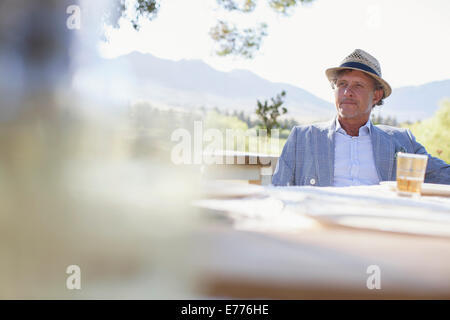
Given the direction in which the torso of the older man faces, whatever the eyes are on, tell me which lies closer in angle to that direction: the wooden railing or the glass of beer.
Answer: the glass of beer

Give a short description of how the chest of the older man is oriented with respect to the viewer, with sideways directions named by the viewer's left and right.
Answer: facing the viewer

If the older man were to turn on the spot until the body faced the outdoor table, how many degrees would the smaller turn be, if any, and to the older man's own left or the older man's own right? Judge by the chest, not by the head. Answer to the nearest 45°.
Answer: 0° — they already face it

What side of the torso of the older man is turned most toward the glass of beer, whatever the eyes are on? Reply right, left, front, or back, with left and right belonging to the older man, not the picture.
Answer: front

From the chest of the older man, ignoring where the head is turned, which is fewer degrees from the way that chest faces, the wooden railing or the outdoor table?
the outdoor table

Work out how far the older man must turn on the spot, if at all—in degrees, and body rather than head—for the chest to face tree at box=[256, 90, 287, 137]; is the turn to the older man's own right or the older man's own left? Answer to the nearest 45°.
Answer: approximately 180°

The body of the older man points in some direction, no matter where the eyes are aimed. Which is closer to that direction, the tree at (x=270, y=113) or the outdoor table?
the outdoor table

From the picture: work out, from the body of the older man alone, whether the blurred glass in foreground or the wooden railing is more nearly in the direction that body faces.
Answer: the blurred glass in foreground

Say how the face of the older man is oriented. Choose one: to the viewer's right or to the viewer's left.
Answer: to the viewer's left
